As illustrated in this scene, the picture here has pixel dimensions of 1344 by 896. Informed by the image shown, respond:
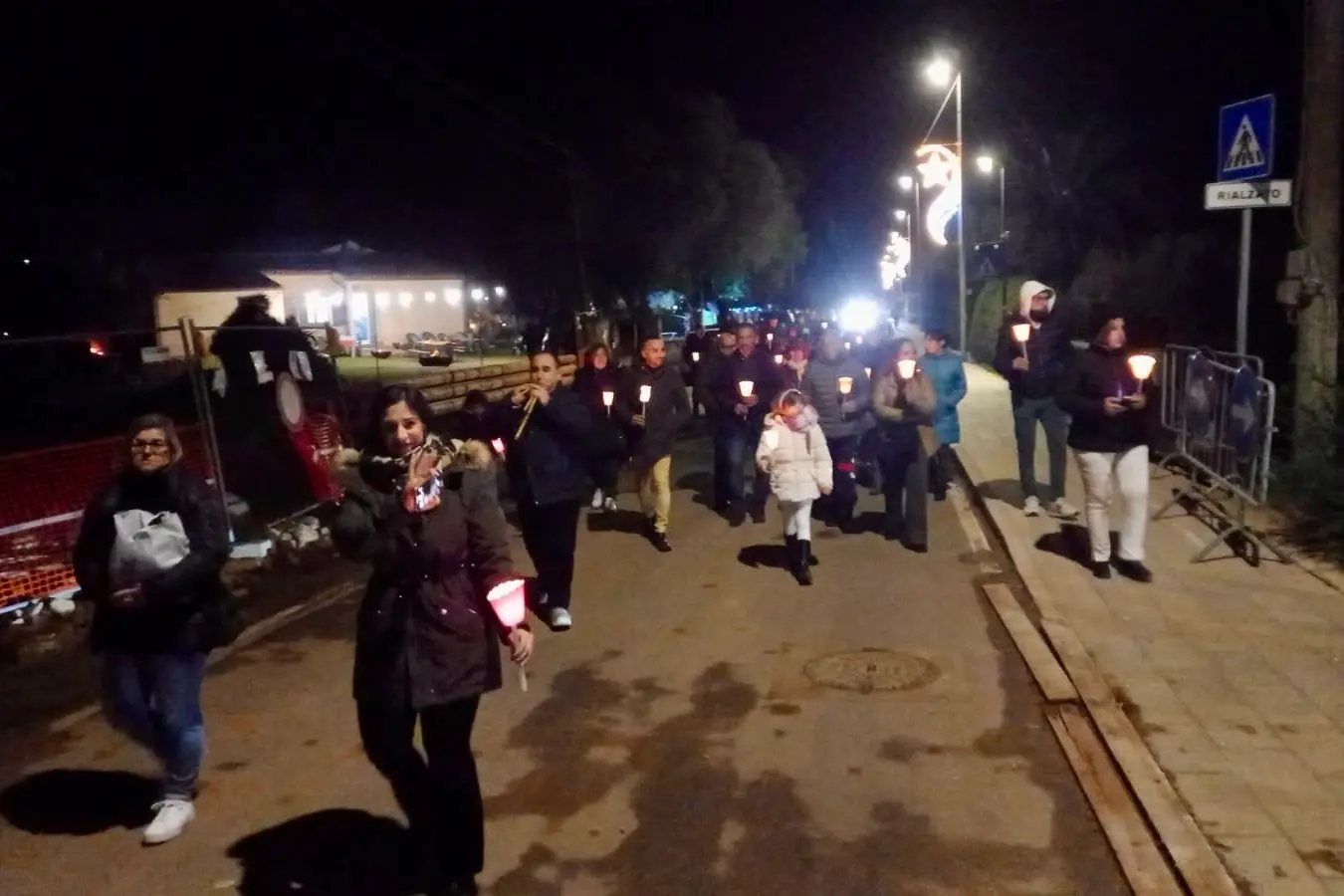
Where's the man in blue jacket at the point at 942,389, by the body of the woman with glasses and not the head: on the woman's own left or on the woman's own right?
on the woman's own left

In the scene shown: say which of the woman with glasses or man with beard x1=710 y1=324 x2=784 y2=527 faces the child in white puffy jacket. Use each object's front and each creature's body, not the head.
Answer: the man with beard

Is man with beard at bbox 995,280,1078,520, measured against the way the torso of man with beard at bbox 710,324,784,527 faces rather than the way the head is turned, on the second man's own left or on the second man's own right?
on the second man's own left

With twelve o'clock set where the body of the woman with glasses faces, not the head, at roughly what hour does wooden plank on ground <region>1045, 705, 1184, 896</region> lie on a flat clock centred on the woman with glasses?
The wooden plank on ground is roughly at 10 o'clock from the woman with glasses.

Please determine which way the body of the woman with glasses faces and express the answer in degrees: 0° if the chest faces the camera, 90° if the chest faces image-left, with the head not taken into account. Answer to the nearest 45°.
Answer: approximately 0°

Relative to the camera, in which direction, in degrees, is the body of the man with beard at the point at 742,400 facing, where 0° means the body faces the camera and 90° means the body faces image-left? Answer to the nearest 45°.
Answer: approximately 0°

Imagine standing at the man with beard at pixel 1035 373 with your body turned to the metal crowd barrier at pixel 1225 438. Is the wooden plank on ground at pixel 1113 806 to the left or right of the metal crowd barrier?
right

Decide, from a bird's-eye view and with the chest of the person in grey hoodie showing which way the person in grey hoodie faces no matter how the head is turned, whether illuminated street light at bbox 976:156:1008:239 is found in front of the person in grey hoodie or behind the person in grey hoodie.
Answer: behind

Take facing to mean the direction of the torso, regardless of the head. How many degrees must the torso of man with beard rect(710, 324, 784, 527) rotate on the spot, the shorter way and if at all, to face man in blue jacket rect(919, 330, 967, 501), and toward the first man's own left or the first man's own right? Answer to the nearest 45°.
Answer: approximately 90° to the first man's own left
